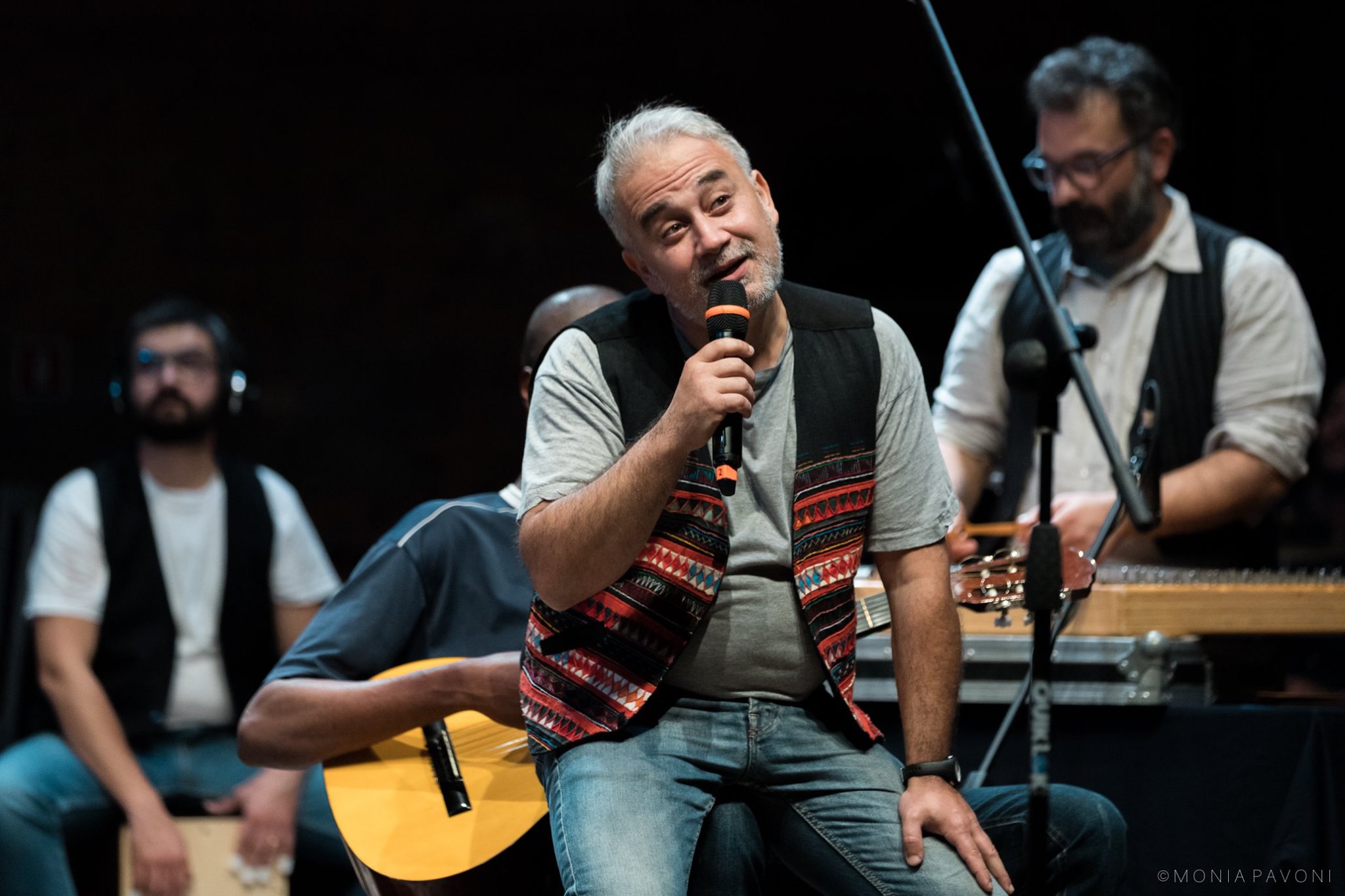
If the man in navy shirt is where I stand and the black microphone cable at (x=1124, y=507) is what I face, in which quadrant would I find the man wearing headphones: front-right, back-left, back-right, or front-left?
back-left

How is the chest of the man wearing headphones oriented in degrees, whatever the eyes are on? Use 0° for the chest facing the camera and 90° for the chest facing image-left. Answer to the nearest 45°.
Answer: approximately 0°

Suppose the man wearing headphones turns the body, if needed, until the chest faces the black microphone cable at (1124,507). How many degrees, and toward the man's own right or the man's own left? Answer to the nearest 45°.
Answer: approximately 45° to the man's own left

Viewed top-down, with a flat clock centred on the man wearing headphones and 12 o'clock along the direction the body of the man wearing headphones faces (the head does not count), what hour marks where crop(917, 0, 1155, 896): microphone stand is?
The microphone stand is roughly at 11 o'clock from the man wearing headphones.

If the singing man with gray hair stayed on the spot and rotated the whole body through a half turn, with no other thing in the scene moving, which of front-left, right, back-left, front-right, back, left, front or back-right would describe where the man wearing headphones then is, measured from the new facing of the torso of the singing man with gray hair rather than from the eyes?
front-left

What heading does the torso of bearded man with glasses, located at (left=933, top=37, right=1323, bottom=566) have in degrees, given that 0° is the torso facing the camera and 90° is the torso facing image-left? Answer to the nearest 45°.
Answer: approximately 45°

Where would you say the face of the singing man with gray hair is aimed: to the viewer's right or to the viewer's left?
to the viewer's right

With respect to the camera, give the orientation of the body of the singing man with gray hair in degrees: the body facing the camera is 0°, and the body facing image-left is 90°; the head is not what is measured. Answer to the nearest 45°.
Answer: approximately 0°
